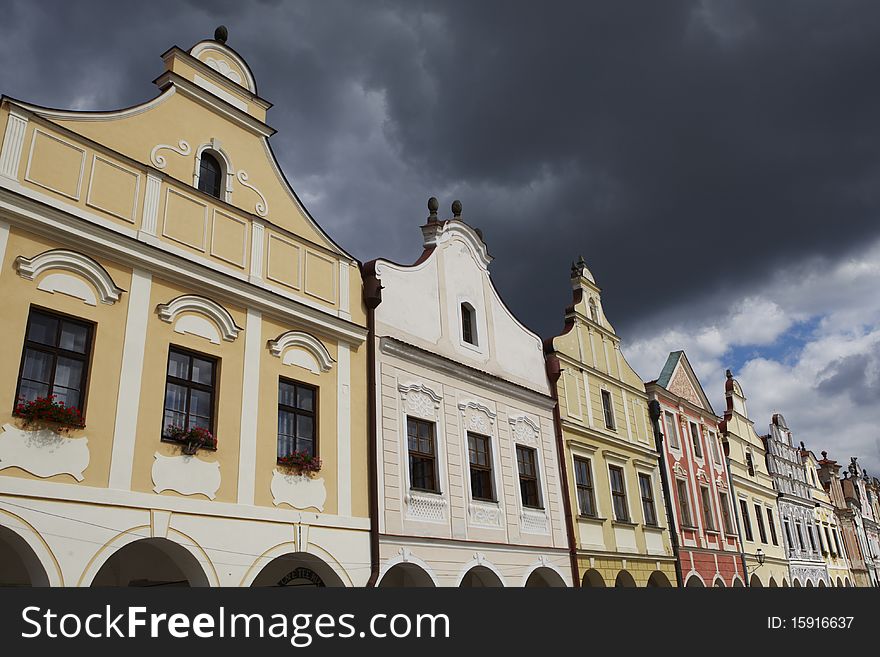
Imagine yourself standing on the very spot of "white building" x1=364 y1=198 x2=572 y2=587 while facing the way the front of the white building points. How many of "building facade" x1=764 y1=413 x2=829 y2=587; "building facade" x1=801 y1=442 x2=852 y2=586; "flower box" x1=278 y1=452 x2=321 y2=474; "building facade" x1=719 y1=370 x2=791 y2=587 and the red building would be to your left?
4

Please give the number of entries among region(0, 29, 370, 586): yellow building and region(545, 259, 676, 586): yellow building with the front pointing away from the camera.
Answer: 0

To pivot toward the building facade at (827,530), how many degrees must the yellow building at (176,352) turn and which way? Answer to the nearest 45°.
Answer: approximately 90° to its left

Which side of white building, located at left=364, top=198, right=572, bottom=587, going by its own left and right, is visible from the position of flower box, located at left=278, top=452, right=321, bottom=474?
right

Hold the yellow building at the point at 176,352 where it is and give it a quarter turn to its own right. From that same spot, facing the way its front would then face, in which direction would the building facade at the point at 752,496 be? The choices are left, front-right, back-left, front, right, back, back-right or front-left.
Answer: back

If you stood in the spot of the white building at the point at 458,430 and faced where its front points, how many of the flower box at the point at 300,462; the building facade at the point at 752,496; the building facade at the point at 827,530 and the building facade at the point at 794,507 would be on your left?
3

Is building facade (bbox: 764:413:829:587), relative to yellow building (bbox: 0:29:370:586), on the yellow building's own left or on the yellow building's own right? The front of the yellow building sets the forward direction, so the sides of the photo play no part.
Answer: on the yellow building's own left

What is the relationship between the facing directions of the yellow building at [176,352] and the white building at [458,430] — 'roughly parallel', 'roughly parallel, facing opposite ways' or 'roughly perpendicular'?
roughly parallel

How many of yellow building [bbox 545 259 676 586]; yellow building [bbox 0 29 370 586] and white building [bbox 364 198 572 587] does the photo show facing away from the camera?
0

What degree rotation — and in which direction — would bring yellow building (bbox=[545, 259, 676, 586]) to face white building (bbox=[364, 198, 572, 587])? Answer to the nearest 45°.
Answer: approximately 90° to its right

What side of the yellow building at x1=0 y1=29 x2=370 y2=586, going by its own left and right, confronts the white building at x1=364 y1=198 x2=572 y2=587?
left

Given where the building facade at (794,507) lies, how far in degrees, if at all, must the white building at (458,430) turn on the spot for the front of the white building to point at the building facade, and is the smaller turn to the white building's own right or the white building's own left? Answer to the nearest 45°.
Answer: approximately 90° to the white building's own left

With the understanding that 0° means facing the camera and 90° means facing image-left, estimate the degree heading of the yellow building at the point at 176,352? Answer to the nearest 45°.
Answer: approximately 315°

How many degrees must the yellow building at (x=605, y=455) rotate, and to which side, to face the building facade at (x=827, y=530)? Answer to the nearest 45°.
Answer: approximately 90° to its left

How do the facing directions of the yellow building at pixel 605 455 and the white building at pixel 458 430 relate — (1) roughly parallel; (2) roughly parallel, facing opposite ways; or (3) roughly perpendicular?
roughly parallel
